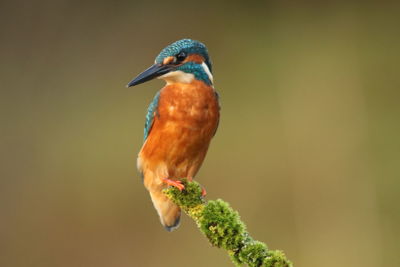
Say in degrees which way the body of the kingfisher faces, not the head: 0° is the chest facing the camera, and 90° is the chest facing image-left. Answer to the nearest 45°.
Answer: approximately 315°
